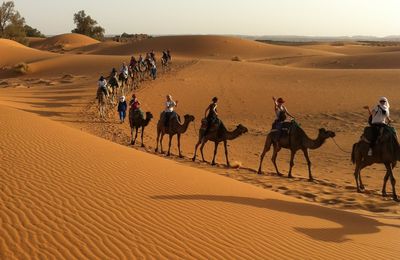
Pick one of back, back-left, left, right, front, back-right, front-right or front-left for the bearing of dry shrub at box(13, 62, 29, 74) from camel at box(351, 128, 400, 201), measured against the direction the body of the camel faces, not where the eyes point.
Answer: back

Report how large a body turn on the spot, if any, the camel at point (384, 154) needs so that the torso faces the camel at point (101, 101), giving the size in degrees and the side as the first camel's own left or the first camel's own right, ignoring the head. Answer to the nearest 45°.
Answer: approximately 180°

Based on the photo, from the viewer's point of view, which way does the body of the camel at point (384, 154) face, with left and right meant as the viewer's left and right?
facing the viewer and to the right of the viewer
